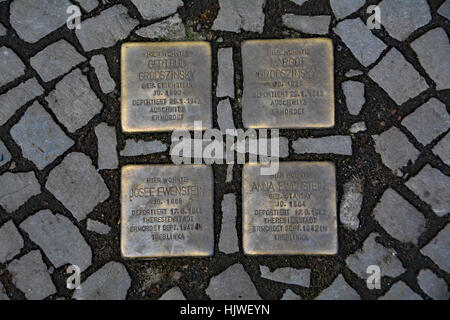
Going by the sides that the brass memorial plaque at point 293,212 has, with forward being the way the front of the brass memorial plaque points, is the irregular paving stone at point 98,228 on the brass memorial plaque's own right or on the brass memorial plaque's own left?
on the brass memorial plaque's own right

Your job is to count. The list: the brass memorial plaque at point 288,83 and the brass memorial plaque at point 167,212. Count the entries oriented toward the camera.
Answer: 2

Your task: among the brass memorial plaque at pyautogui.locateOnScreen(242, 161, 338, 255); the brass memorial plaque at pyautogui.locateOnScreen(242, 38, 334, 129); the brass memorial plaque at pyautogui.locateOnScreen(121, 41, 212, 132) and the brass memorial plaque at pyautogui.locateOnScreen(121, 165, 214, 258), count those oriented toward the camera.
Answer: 4

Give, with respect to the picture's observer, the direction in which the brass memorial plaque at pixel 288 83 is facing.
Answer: facing the viewer

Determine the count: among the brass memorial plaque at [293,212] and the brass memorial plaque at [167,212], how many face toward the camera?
2

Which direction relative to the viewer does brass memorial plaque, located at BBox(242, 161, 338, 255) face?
toward the camera

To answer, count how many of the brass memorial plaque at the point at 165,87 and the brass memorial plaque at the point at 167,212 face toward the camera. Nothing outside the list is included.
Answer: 2

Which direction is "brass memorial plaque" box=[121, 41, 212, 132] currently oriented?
toward the camera

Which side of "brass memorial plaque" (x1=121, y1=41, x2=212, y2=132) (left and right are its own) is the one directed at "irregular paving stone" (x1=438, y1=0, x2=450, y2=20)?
left

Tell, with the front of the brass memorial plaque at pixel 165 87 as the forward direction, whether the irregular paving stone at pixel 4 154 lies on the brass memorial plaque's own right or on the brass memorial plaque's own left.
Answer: on the brass memorial plaque's own right
